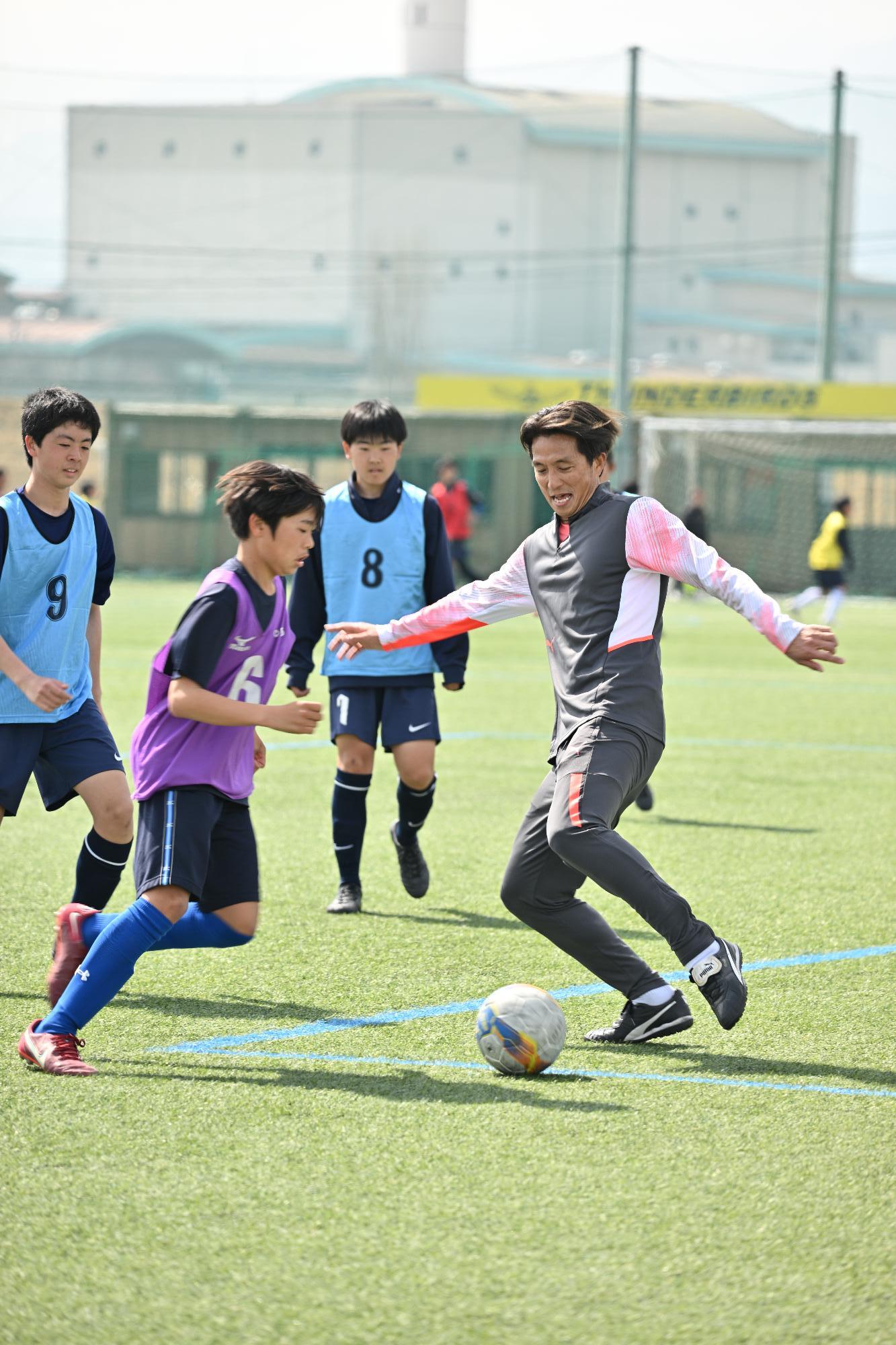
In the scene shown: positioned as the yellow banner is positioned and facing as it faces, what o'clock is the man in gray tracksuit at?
The man in gray tracksuit is roughly at 12 o'clock from the yellow banner.

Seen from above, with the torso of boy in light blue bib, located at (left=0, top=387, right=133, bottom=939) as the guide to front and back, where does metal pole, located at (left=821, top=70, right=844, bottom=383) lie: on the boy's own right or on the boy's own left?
on the boy's own left

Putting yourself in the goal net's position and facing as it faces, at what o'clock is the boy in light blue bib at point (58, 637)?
The boy in light blue bib is roughly at 12 o'clock from the goal net.

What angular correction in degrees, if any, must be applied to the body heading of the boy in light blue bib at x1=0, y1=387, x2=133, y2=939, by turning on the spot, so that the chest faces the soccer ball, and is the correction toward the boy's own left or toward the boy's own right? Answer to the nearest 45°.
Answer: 0° — they already face it

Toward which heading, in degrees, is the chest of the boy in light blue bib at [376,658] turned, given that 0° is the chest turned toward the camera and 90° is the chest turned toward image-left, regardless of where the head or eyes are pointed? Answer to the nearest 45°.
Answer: approximately 0°

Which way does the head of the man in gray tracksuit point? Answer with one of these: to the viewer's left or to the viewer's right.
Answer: to the viewer's left

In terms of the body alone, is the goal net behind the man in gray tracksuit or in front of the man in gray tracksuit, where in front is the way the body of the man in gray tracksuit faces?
behind

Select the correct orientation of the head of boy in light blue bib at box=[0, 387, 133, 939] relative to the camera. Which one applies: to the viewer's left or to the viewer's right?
to the viewer's right

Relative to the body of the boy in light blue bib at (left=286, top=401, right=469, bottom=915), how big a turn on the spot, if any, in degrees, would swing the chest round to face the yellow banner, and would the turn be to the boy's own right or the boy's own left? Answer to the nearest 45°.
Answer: approximately 180°

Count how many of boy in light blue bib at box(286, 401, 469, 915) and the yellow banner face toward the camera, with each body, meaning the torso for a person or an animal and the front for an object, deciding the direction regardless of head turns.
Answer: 2

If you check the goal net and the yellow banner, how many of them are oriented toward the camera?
2
